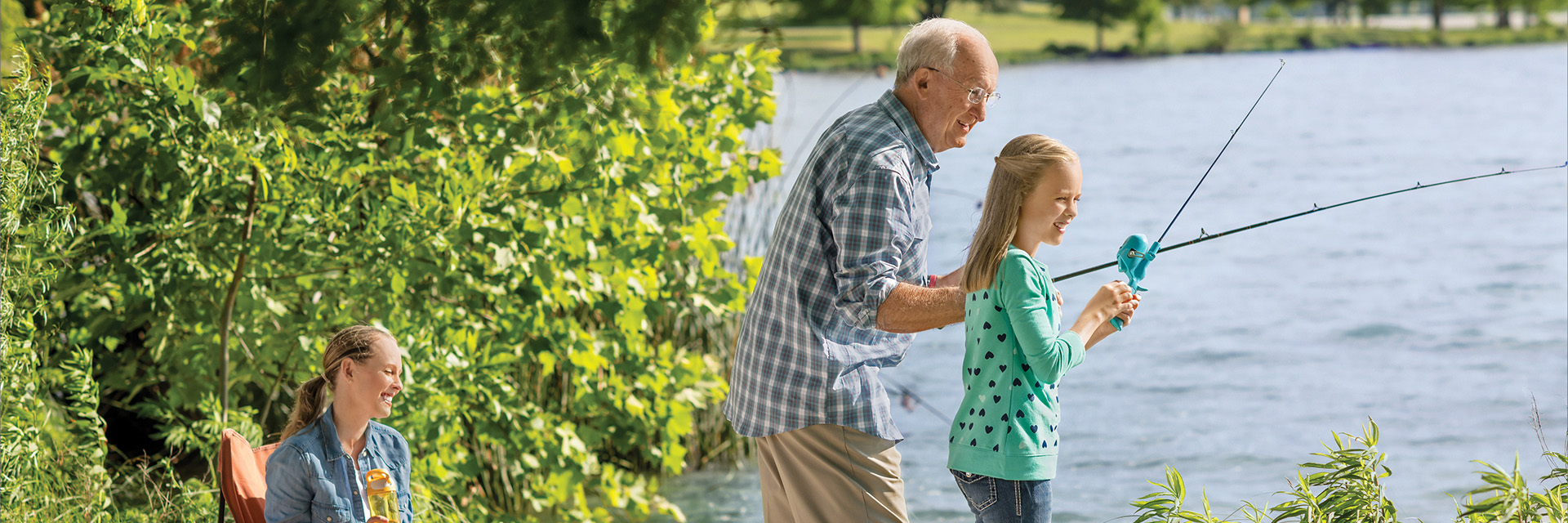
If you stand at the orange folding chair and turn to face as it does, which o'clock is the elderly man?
The elderly man is roughly at 11 o'clock from the orange folding chair.

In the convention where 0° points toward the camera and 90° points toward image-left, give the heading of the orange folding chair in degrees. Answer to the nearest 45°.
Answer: approximately 315°

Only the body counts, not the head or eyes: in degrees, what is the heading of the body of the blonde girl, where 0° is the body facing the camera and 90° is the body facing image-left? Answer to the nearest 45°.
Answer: approximately 270°

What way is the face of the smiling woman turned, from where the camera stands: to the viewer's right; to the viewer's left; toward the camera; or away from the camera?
to the viewer's right

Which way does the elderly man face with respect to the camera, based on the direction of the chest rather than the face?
to the viewer's right

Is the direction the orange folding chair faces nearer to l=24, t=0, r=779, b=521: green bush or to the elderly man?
the elderly man

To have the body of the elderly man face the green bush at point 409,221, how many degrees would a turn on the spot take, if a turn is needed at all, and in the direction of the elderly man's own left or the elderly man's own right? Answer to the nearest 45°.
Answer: approximately 135° to the elderly man's own left

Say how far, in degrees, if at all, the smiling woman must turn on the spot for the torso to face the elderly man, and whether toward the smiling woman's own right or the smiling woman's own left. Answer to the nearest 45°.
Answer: approximately 45° to the smiling woman's own left

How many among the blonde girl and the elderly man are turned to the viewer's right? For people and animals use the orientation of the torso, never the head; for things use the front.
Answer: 2

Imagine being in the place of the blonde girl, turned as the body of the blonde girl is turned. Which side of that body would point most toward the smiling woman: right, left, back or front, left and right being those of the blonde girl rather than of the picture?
back
